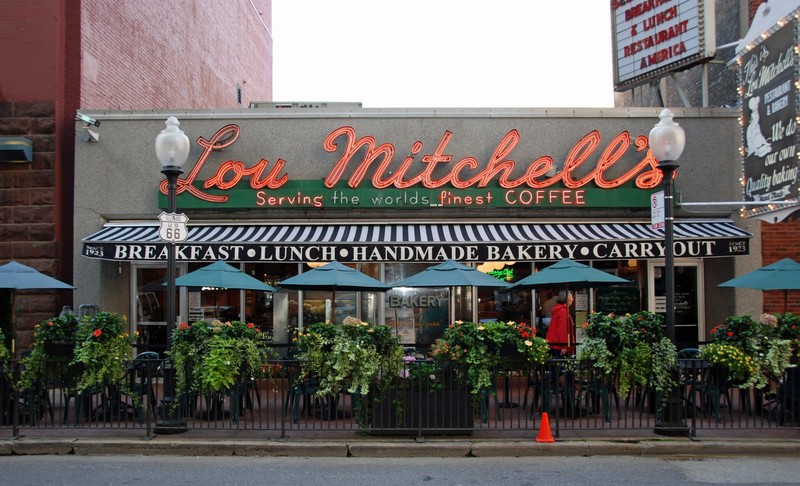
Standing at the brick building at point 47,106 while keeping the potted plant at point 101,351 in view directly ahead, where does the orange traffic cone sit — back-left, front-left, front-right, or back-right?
front-left

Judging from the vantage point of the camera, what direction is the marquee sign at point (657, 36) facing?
facing the viewer and to the left of the viewer

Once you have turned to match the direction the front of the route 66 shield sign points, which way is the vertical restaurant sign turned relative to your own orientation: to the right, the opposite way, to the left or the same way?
to the right

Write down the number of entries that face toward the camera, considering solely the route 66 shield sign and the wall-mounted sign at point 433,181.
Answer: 2

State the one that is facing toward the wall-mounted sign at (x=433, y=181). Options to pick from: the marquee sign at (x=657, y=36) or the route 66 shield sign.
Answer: the marquee sign

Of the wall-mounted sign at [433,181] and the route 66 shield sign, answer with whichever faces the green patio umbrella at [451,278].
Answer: the wall-mounted sign

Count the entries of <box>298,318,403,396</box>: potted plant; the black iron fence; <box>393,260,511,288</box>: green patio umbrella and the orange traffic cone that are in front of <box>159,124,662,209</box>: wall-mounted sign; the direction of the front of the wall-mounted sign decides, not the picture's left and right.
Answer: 4

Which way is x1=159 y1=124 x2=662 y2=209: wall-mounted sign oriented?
toward the camera

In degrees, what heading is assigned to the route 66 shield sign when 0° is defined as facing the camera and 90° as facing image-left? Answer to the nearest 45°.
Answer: approximately 0°

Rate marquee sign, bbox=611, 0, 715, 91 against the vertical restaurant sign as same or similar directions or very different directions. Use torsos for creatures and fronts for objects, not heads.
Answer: same or similar directions

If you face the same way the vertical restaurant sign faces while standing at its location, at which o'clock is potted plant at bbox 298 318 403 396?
The potted plant is roughly at 12 o'clock from the vertical restaurant sign.

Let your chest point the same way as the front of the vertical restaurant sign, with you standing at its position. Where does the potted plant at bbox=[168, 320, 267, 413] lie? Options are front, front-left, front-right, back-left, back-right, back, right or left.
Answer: front

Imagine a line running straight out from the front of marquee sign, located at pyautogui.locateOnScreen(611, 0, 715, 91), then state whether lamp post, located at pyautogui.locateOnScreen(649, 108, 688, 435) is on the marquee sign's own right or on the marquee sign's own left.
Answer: on the marquee sign's own left
